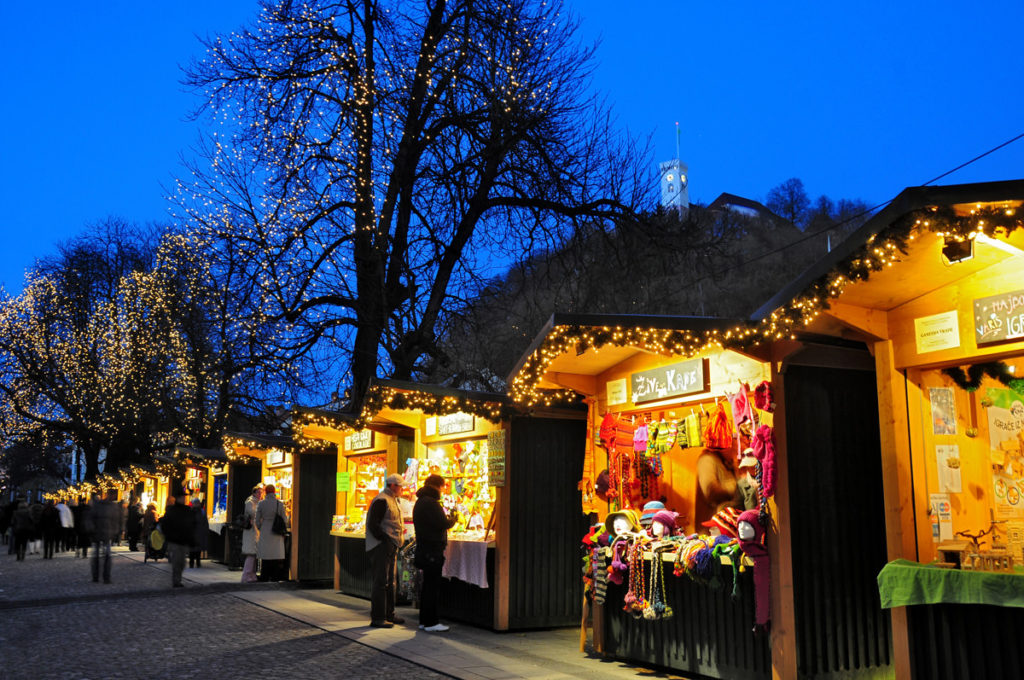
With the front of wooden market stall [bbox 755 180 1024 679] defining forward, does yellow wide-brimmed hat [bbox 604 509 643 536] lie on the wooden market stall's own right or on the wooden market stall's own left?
on the wooden market stall's own right

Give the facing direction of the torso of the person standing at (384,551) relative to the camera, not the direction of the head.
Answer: to the viewer's right

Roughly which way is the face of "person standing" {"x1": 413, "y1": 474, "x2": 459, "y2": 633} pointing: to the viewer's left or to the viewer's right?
to the viewer's right

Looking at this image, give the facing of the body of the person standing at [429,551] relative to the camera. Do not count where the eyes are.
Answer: to the viewer's right
